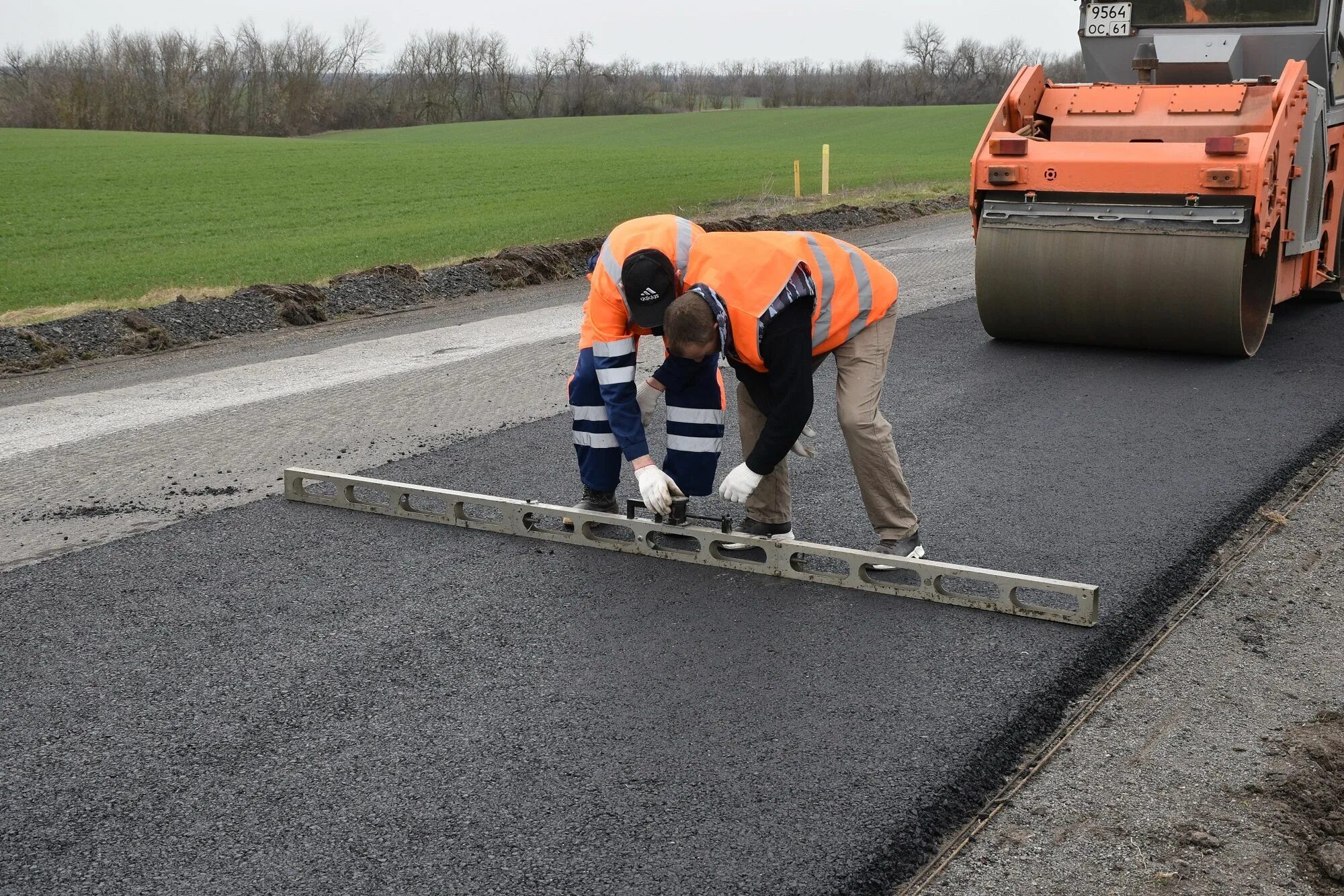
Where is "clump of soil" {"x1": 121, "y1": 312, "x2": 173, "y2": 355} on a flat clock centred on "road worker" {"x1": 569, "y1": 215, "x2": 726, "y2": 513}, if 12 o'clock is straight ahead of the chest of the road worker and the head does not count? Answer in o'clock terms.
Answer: The clump of soil is roughly at 5 o'clock from the road worker.

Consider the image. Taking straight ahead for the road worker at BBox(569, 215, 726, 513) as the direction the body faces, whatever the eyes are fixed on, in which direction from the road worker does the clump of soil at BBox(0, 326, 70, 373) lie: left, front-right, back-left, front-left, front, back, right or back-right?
back-right

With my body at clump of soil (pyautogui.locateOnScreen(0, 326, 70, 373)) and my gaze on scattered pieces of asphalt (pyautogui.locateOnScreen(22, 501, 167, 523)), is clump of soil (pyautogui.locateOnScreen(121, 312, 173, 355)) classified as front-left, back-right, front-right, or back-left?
back-left

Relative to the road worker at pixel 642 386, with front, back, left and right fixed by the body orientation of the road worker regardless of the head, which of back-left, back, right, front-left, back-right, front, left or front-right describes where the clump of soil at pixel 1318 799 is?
front-left

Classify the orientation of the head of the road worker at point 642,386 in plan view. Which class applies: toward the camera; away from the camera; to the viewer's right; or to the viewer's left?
toward the camera

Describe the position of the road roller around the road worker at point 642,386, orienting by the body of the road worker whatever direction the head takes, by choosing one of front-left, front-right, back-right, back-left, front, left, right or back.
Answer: back-left

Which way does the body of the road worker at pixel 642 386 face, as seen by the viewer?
toward the camera

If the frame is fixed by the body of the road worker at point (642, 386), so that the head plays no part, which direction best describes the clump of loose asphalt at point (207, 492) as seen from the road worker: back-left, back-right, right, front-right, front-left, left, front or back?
back-right

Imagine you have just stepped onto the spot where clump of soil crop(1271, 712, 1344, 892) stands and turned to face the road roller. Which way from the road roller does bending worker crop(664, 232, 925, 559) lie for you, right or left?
left

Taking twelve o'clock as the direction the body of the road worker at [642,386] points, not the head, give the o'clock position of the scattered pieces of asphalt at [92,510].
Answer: The scattered pieces of asphalt is roughly at 4 o'clock from the road worker.
